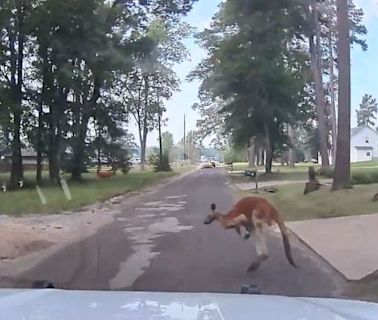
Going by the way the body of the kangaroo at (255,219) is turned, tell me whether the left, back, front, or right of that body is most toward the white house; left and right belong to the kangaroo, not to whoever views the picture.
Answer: right

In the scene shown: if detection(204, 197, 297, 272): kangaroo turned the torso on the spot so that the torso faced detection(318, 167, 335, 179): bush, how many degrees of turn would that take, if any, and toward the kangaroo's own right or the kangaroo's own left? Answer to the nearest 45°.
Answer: approximately 90° to the kangaroo's own right

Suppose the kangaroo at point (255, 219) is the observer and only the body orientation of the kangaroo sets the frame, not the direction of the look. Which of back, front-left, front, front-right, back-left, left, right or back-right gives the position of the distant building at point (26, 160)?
front-right

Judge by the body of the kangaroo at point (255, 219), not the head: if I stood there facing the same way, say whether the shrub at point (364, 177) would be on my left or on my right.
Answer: on my right

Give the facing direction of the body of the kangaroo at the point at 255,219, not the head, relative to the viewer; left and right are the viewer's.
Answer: facing to the left of the viewer

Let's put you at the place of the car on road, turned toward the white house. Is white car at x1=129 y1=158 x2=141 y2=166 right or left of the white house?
left

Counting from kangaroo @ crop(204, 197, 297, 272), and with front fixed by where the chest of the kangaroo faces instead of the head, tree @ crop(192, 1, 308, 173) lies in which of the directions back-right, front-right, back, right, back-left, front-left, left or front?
right
